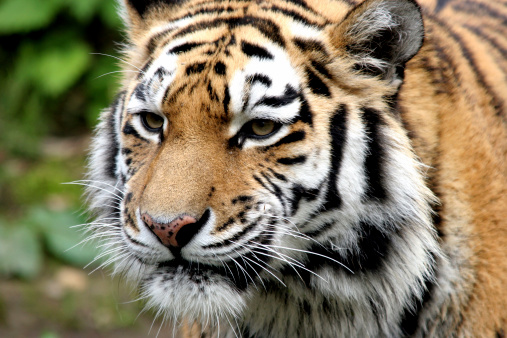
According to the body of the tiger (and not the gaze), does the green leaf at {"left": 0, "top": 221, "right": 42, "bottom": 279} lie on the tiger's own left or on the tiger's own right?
on the tiger's own right

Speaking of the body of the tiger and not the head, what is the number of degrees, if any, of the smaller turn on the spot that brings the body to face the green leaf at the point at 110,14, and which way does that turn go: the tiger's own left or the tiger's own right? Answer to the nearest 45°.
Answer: approximately 90° to the tiger's own right

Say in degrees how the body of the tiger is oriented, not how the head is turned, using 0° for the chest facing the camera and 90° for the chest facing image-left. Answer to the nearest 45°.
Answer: approximately 45°

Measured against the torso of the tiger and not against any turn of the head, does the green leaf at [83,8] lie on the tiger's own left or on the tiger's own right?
on the tiger's own right

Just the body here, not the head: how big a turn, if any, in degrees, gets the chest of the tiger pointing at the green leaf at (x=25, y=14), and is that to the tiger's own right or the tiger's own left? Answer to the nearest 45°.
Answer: approximately 90° to the tiger's own right
